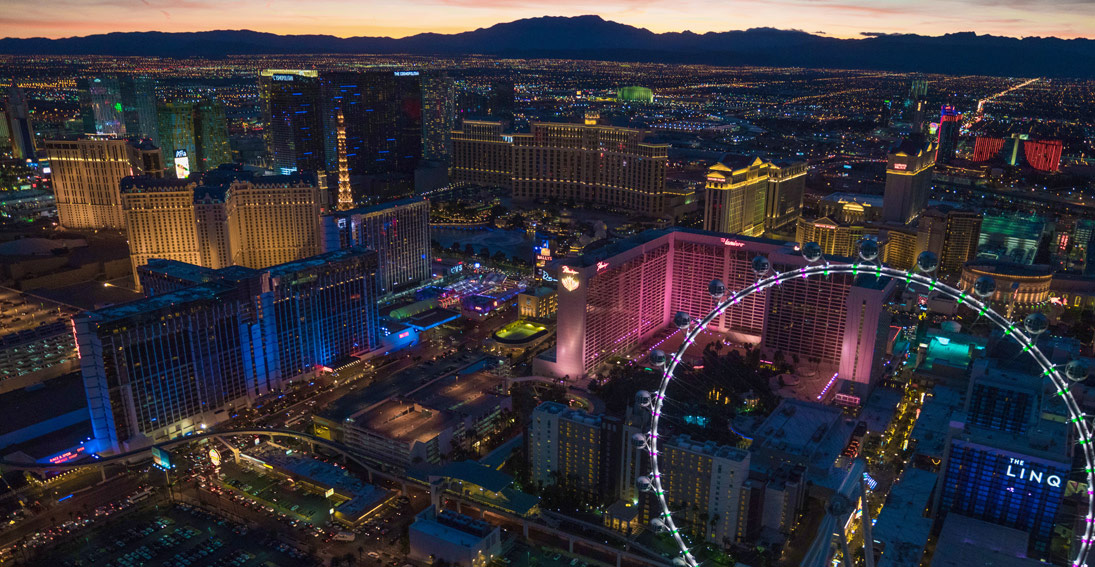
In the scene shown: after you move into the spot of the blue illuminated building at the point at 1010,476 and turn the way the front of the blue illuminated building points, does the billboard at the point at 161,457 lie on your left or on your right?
on your right

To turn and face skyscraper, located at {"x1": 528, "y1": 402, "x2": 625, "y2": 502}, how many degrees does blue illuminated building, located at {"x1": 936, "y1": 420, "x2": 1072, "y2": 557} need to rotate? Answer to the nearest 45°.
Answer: approximately 45° to its right

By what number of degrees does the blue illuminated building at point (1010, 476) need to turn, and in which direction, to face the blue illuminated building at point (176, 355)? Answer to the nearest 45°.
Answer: approximately 90° to its right

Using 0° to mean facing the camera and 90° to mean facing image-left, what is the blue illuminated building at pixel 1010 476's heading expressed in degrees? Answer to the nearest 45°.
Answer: approximately 0°
